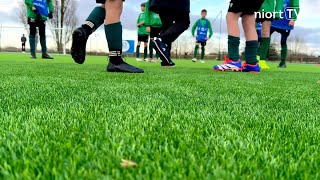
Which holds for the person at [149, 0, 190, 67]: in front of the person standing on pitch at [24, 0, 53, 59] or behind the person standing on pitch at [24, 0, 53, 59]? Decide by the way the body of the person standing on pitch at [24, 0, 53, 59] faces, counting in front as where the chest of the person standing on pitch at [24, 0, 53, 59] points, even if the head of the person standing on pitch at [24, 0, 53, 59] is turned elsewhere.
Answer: in front

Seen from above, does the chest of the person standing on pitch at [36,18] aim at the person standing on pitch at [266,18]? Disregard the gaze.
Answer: yes

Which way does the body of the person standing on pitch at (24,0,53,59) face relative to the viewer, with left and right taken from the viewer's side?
facing the viewer and to the right of the viewer
